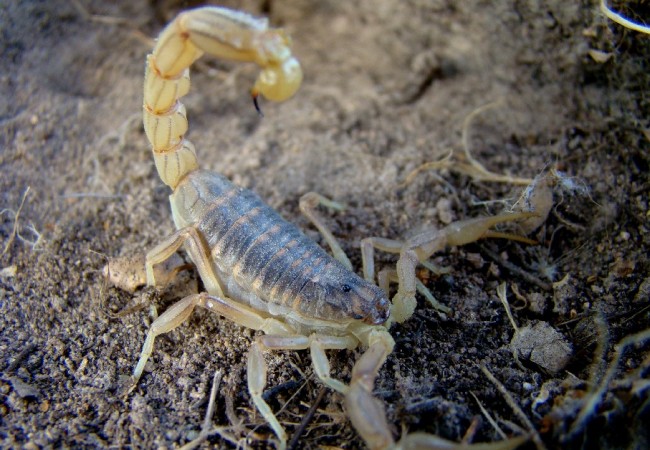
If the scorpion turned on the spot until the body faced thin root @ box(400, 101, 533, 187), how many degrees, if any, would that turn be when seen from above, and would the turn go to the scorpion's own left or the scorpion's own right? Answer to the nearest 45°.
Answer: approximately 90° to the scorpion's own left

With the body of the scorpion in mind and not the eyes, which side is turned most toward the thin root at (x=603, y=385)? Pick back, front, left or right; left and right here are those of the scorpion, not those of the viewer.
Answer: front

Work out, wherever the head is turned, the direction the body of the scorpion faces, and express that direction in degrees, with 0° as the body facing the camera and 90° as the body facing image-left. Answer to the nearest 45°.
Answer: approximately 315°

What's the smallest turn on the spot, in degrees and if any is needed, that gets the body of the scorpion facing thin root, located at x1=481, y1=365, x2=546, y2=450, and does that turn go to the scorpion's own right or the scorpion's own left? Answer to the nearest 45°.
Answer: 0° — it already faces it
